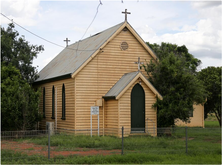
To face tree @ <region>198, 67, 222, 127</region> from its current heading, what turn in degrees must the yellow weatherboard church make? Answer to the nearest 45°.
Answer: approximately 90° to its left

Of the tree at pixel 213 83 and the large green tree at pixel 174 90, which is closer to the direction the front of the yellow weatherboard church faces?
the large green tree

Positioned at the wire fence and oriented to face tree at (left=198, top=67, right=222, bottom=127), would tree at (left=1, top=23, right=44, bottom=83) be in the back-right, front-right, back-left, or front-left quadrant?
front-left

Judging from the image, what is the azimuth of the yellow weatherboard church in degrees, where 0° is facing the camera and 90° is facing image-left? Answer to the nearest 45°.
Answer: approximately 315°

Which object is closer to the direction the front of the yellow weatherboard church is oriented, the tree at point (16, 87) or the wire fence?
the wire fence
